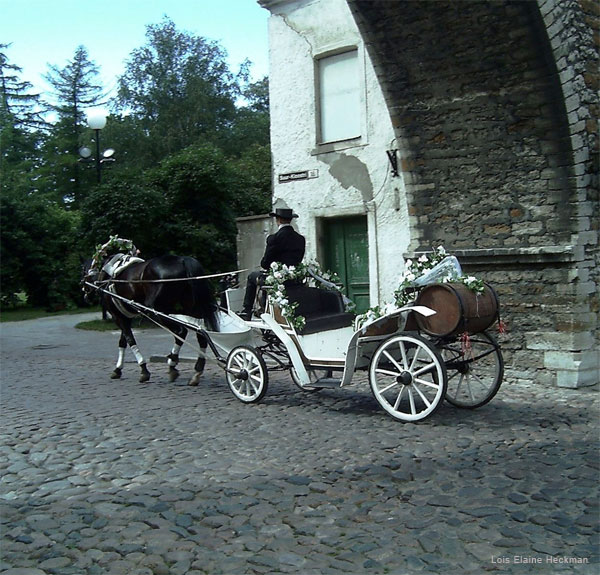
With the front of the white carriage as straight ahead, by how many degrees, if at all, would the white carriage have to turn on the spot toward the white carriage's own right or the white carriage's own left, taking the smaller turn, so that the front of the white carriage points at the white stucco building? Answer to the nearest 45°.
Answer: approximately 45° to the white carriage's own right

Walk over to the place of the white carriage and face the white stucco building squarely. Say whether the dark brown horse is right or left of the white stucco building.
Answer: left

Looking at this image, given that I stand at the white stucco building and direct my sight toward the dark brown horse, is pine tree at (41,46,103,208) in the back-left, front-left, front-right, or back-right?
back-right

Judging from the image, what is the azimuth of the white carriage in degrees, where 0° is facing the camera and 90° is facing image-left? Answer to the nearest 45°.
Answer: approximately 135°

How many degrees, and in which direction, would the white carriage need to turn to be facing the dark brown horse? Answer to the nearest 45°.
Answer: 0° — it already faces it

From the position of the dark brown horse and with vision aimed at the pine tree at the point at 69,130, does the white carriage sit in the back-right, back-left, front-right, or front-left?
back-right

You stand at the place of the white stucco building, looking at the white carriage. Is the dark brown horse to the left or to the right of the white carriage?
right

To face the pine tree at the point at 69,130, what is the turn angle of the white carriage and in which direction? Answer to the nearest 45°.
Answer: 0° — it already faces it
